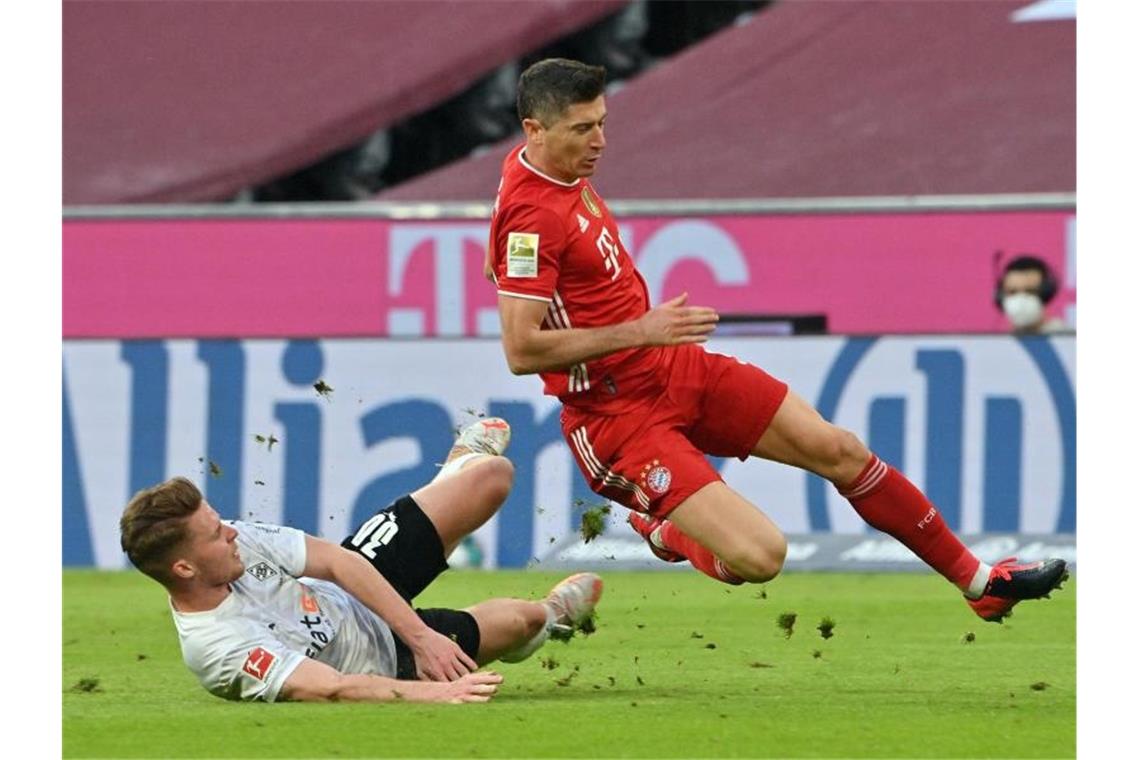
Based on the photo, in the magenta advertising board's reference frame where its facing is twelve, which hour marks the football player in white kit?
The football player in white kit is roughly at 12 o'clock from the magenta advertising board.

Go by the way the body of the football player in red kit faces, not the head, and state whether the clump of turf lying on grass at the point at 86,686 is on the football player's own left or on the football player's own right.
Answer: on the football player's own right

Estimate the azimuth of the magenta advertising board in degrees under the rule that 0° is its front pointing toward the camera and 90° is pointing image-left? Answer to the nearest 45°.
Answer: approximately 0°

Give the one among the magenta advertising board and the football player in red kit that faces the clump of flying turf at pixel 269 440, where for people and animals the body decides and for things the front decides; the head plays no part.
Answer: the magenta advertising board

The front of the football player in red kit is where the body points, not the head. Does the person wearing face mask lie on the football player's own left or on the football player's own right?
on the football player's own left

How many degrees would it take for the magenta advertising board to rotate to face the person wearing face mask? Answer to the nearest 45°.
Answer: approximately 90° to its left
